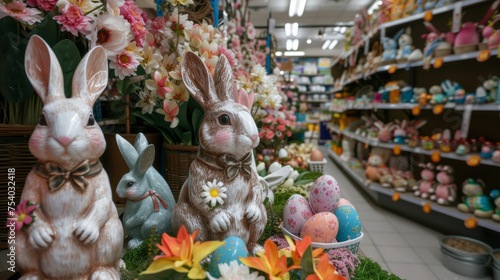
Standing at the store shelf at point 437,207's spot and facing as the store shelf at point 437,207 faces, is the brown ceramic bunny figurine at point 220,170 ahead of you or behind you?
ahead

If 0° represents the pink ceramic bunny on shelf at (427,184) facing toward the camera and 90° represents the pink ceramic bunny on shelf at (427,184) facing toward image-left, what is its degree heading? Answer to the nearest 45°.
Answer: approximately 45°

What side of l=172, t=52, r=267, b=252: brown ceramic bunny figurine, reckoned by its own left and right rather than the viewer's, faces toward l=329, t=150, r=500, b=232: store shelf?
left

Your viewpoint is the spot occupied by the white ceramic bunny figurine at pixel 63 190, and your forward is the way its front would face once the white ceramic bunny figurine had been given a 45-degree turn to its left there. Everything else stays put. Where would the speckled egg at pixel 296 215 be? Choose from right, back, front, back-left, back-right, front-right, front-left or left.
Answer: front-left

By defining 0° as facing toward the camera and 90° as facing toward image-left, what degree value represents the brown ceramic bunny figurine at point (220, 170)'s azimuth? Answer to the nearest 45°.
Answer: approximately 315°

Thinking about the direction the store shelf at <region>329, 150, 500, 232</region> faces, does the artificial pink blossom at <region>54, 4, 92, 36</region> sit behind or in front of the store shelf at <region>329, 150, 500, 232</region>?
in front

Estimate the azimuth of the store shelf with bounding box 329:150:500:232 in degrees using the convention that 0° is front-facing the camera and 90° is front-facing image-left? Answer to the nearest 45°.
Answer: approximately 45°

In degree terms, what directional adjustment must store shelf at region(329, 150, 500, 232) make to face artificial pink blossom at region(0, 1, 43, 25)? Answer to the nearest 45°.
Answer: approximately 45° to its left
